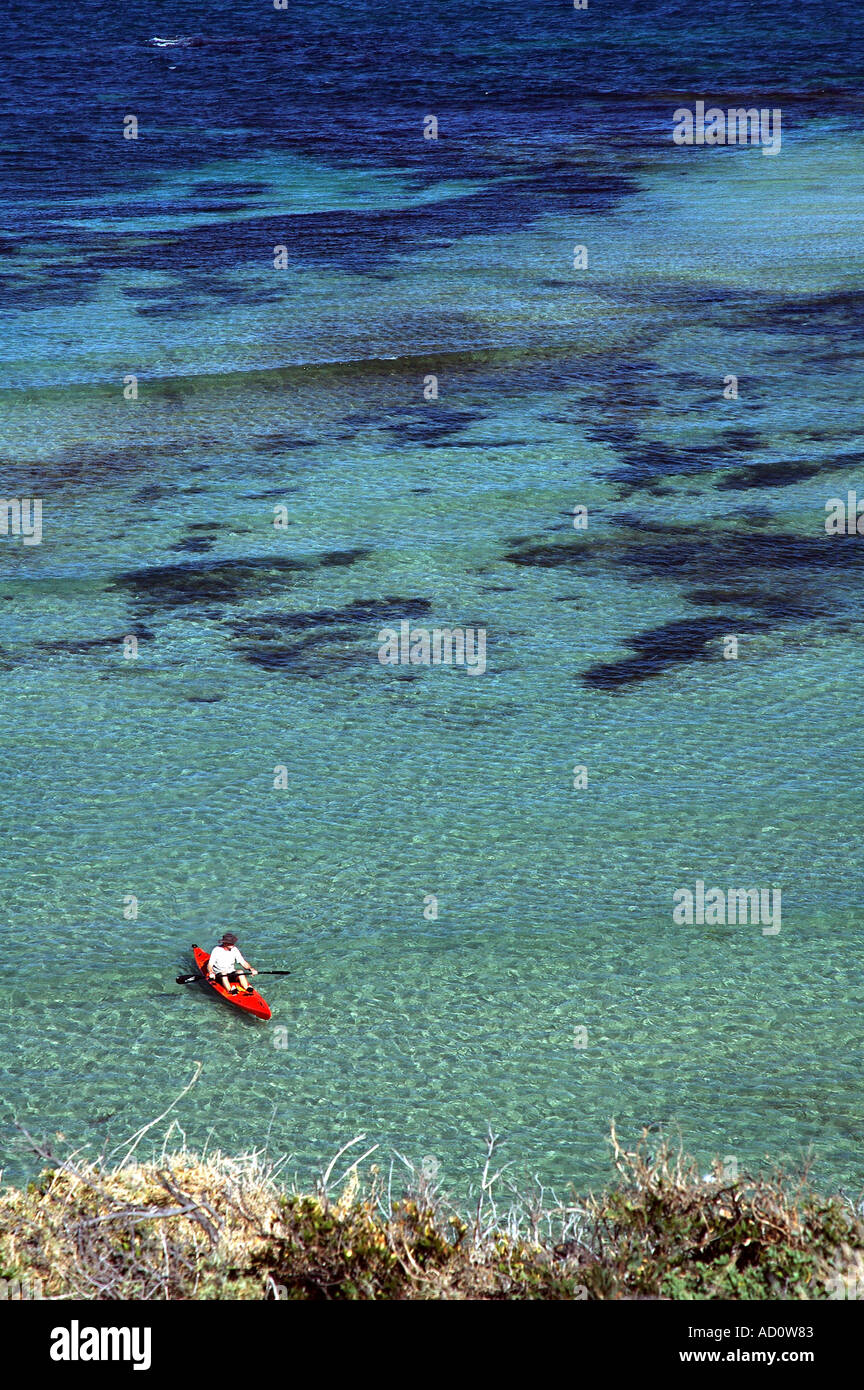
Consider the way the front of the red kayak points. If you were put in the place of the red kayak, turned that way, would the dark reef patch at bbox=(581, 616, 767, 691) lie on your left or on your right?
on your left

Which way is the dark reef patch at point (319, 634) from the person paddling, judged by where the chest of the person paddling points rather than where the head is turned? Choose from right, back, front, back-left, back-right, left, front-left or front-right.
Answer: back-left

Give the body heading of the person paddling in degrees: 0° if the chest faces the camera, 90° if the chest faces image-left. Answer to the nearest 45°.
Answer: approximately 315°

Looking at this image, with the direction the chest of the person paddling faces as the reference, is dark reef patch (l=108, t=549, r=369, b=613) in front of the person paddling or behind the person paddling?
behind

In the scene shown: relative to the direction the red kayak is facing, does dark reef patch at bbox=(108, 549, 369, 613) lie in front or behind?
behind

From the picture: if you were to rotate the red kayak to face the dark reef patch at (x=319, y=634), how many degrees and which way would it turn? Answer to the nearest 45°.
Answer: approximately 135° to its left

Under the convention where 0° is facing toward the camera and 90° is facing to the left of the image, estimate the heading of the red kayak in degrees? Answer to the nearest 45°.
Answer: approximately 315°
